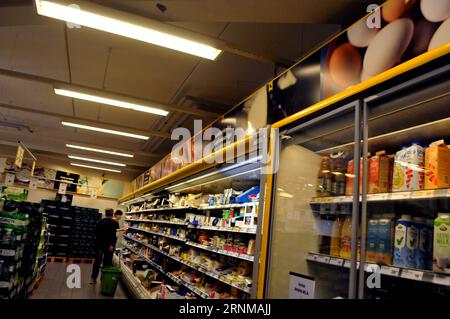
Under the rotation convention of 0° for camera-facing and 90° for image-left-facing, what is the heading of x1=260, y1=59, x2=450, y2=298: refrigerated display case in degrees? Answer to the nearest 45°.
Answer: approximately 45°

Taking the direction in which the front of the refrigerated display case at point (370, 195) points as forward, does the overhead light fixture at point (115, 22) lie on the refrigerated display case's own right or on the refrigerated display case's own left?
on the refrigerated display case's own right

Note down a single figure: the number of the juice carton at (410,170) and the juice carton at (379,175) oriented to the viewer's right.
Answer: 0

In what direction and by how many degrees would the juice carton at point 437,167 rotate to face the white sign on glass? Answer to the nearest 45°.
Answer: approximately 45° to its right

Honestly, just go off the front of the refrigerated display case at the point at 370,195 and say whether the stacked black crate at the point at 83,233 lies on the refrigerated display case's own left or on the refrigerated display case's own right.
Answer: on the refrigerated display case's own right

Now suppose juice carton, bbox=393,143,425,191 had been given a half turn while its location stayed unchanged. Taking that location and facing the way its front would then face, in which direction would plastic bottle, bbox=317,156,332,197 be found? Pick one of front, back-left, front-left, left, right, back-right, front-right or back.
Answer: left

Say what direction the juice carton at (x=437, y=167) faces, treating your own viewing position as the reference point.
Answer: facing the viewer and to the left of the viewer

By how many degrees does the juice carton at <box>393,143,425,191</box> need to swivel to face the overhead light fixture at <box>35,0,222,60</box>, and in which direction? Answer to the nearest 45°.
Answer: approximately 45° to its right

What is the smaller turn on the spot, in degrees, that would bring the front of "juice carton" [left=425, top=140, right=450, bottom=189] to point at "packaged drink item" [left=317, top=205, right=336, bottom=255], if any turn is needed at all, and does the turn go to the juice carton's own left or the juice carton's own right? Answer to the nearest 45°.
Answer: approximately 90° to the juice carton's own right
